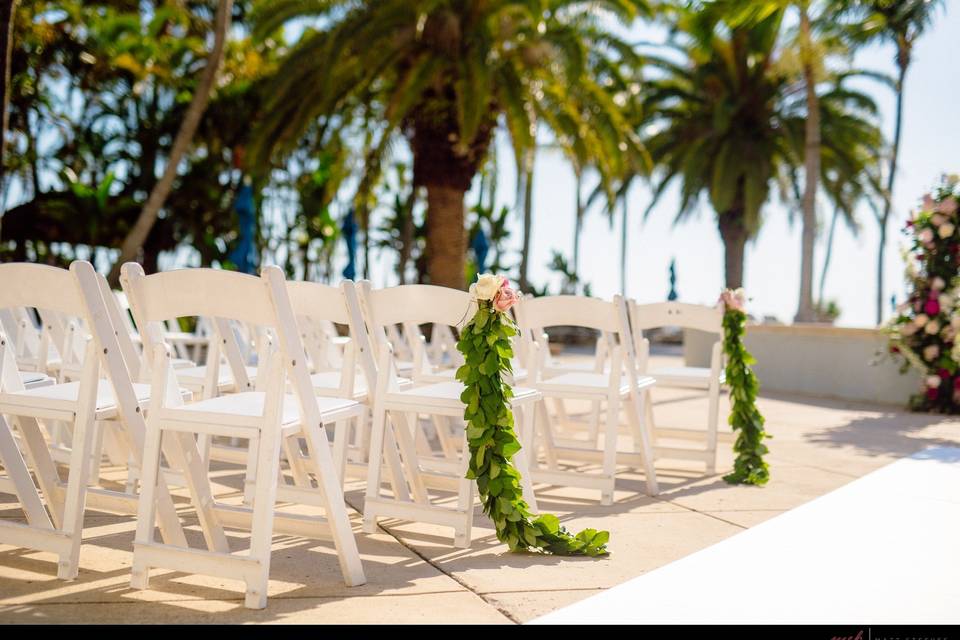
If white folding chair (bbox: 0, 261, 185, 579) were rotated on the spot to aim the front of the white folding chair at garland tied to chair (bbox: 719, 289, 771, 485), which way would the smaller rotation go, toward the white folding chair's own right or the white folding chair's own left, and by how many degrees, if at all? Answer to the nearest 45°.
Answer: approximately 45° to the white folding chair's own right

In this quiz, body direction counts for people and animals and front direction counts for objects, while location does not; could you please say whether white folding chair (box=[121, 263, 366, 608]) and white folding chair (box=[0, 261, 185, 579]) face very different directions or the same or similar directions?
same or similar directions

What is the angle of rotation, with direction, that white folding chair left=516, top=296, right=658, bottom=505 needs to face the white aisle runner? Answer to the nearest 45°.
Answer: approximately 90° to its right

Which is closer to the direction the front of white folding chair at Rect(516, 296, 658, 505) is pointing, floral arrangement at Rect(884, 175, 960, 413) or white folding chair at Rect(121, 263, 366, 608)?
the floral arrangement

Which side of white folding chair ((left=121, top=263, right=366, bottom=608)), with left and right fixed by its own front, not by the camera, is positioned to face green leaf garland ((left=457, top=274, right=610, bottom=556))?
front

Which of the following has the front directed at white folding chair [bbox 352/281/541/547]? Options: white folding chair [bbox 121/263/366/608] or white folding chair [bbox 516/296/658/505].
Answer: white folding chair [bbox 121/263/366/608]

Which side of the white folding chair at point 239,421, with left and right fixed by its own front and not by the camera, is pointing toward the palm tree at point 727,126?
front

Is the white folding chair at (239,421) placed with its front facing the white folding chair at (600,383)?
yes

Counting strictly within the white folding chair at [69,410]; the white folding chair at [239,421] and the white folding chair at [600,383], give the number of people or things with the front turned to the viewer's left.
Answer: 0

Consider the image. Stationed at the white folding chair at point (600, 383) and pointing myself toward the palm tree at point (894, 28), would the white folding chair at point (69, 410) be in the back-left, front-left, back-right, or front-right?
back-left

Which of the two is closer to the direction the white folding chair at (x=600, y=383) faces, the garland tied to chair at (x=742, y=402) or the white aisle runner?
the garland tied to chair

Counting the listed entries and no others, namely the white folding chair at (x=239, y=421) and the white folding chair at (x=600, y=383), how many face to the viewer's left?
0

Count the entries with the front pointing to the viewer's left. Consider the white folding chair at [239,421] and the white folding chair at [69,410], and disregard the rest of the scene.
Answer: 0

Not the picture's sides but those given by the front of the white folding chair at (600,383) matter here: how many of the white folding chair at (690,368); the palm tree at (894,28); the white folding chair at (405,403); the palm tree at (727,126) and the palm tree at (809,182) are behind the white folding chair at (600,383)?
1

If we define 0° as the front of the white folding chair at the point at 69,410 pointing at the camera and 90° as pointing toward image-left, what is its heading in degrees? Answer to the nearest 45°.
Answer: approximately 225°

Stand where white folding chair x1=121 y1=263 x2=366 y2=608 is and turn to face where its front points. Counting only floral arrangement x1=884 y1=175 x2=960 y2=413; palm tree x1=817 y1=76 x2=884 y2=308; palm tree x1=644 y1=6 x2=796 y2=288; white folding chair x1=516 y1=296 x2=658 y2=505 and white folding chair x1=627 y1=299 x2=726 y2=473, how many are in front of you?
5

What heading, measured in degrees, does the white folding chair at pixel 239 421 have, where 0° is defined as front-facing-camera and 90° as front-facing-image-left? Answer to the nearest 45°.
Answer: approximately 225°

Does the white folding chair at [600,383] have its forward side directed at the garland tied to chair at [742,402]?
yes

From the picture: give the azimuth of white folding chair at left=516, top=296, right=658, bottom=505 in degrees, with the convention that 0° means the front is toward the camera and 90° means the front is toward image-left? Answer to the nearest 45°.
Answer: approximately 225°

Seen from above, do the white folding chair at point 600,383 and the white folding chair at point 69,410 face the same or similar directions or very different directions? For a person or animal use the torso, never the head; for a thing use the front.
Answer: same or similar directions

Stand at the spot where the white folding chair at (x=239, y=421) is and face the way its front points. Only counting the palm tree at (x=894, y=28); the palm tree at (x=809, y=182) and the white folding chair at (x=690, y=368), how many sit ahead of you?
3

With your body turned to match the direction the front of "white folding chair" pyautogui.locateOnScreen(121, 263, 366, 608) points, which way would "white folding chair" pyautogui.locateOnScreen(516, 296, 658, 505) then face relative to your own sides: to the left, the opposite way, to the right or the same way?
the same way
